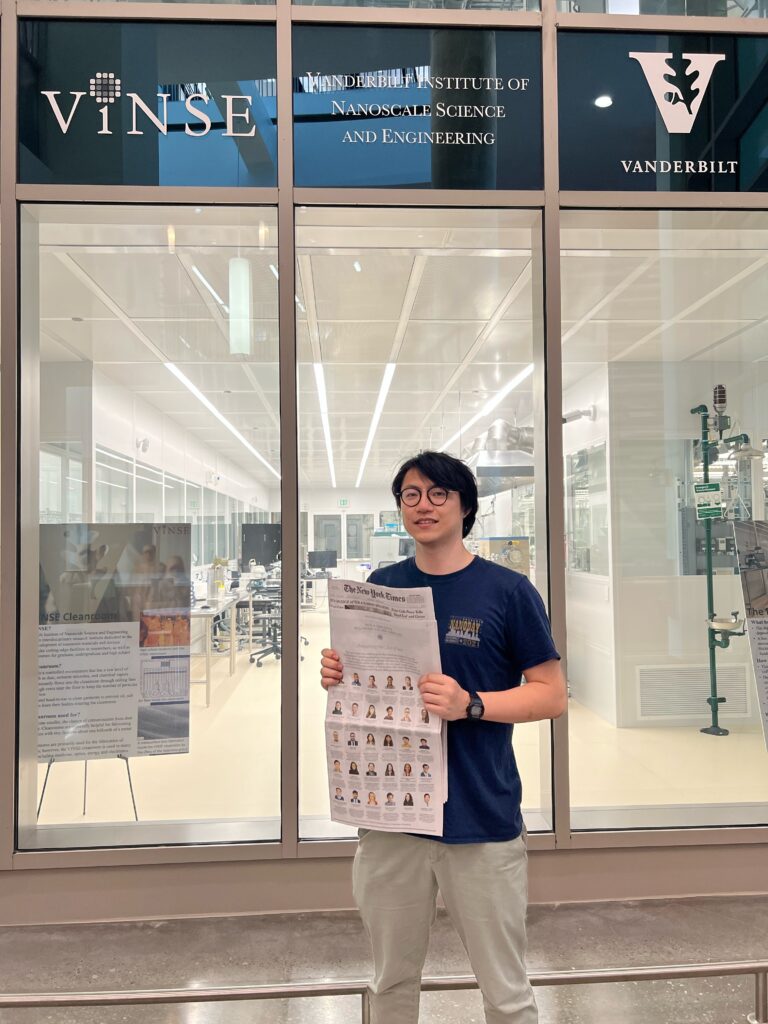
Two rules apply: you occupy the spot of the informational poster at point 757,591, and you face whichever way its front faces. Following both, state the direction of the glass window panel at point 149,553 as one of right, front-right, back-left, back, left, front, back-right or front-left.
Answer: right

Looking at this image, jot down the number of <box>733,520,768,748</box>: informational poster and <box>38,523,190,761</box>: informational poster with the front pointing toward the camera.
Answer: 2

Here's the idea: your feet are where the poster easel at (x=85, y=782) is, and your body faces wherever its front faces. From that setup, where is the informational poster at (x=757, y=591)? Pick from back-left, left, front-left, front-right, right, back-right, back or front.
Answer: front-left

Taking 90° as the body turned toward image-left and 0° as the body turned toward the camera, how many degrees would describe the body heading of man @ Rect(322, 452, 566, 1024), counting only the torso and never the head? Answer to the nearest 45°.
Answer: approximately 45°

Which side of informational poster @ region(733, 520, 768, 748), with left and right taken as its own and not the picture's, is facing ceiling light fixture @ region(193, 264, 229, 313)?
right

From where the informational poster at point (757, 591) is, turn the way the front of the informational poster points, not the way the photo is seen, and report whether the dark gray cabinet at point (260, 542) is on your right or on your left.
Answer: on your right

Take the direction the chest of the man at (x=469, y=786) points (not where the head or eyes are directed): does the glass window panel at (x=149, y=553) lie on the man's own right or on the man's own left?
on the man's own right
